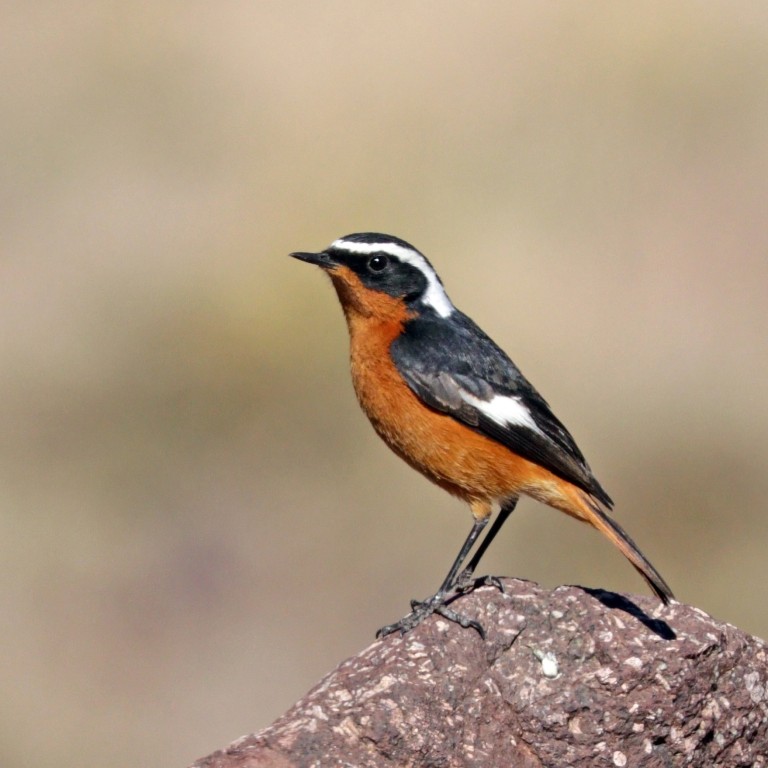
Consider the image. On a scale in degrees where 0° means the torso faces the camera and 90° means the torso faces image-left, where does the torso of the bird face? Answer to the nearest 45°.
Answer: approximately 90°
